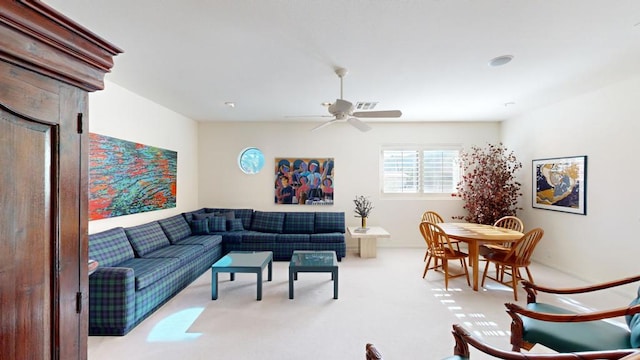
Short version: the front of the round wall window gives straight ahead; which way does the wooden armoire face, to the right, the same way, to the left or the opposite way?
to the left

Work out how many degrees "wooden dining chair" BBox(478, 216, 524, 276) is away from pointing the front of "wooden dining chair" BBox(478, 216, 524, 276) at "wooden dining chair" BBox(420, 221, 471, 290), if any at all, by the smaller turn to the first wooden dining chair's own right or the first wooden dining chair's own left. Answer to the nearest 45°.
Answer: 0° — it already faces it

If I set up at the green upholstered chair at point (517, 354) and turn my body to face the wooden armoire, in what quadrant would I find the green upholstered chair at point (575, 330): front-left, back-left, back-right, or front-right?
back-right

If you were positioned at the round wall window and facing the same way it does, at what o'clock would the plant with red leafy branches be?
The plant with red leafy branches is roughly at 10 o'clock from the round wall window.

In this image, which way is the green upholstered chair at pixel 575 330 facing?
to the viewer's left

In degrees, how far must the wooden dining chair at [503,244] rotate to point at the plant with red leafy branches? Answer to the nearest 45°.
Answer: approximately 135° to its right

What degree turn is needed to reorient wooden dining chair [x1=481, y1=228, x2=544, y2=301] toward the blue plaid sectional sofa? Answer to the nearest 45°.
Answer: approximately 45° to its left

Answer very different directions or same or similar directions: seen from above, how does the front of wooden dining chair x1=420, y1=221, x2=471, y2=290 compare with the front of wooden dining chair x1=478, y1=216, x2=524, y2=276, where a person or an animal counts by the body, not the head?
very different directions

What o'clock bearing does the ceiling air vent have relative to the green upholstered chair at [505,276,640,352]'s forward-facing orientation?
The ceiling air vent is roughly at 1 o'clock from the green upholstered chair.

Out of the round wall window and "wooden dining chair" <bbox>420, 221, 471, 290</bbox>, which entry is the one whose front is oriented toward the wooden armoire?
the round wall window

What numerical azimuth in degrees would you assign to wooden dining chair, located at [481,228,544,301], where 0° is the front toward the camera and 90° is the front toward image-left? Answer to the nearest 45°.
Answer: approximately 135°
